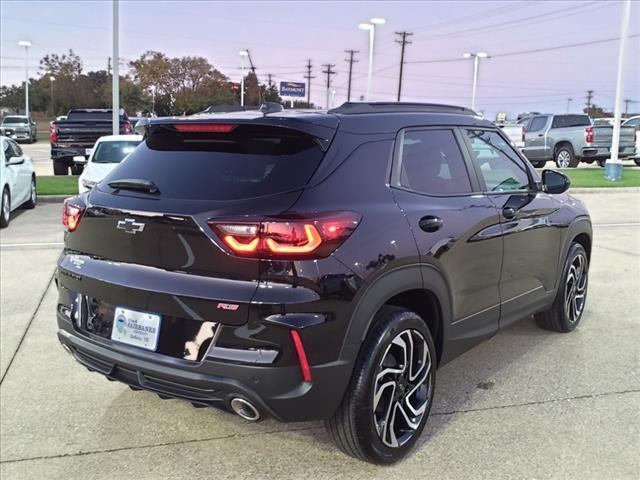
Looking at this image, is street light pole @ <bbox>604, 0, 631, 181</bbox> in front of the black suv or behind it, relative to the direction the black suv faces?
in front

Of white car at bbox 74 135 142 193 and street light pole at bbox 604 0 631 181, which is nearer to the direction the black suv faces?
the street light pole

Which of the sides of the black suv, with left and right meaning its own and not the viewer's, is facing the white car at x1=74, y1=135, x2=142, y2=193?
left

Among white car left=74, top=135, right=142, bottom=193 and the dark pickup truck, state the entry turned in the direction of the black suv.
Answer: the white car

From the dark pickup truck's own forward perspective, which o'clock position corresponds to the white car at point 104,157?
The white car is roughly at 6 o'clock from the dark pickup truck.

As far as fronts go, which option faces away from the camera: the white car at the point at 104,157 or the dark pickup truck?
the dark pickup truck

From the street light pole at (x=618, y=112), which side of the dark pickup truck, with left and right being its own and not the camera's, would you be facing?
right

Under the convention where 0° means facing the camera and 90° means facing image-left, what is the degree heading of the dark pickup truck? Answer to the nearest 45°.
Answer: approximately 180°

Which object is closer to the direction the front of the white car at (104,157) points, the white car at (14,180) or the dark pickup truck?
the white car

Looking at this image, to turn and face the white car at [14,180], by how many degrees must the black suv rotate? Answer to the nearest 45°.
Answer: approximately 90° to its left

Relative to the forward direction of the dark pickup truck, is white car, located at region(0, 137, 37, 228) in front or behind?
behind

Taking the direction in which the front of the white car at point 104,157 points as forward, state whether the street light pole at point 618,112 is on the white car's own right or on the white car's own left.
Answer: on the white car's own left

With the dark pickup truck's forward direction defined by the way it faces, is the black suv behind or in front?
behind
